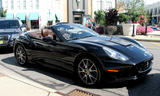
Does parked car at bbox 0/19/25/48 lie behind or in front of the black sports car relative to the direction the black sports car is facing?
behind

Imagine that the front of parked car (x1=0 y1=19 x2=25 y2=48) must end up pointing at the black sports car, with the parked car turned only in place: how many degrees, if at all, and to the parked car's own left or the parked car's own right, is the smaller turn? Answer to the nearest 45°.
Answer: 0° — it already faces it

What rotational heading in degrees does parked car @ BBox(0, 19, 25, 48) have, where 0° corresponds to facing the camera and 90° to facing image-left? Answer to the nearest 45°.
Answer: approximately 0°

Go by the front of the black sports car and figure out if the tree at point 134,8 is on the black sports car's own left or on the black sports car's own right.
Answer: on the black sports car's own left

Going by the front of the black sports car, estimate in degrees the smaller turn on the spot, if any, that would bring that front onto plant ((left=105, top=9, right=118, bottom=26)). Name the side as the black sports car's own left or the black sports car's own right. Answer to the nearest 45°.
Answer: approximately 135° to the black sports car's own left

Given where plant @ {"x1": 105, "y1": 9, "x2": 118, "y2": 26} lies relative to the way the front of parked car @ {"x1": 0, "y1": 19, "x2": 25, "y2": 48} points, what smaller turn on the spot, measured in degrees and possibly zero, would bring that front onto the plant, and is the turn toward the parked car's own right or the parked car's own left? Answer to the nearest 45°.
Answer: approximately 135° to the parked car's own left
